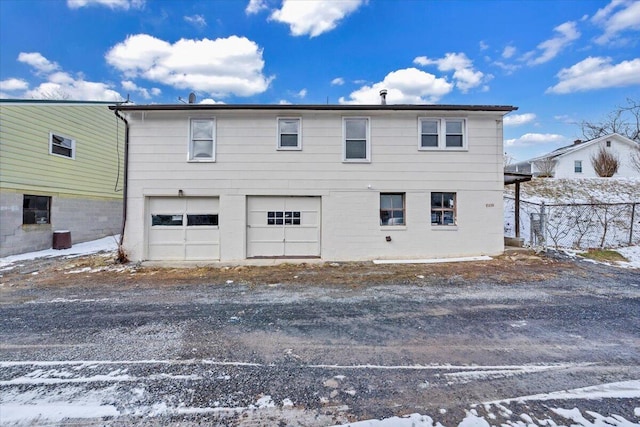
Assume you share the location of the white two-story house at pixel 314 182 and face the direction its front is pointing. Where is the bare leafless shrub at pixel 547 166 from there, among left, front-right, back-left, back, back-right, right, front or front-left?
back-left

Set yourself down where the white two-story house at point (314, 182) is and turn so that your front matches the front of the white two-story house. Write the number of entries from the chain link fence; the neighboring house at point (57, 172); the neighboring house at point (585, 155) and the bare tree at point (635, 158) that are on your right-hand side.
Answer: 1

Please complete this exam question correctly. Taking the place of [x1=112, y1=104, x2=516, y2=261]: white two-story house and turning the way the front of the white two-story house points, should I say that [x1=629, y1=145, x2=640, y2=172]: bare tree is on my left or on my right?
on my left

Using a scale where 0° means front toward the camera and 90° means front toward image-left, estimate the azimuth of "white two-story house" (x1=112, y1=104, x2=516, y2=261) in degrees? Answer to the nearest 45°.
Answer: approximately 0°
